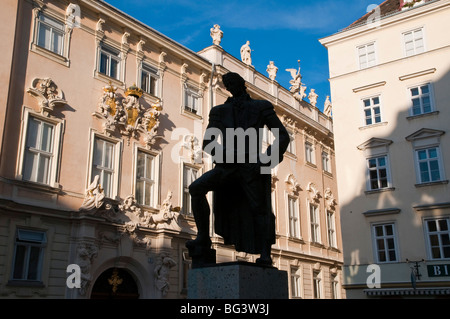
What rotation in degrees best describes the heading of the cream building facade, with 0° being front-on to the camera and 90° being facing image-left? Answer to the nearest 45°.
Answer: approximately 45°

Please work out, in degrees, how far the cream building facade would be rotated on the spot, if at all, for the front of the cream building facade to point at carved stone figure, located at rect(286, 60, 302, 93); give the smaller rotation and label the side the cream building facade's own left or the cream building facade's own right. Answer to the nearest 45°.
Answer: approximately 90° to the cream building facade's own right

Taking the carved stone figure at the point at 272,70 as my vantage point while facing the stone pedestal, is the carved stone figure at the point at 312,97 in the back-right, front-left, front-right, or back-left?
back-left

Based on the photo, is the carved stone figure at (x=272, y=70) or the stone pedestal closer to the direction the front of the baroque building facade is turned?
the stone pedestal

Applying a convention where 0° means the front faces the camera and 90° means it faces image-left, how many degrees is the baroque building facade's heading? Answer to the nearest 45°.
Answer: approximately 315°

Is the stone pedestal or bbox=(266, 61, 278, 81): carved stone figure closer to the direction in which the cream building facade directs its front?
the stone pedestal

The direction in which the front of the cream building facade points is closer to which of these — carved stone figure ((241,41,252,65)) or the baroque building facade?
the baroque building facade

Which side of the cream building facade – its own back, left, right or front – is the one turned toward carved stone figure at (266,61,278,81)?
right

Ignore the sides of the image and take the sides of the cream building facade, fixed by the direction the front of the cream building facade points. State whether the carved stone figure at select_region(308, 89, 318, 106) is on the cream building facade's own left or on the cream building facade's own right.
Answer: on the cream building facade's own right

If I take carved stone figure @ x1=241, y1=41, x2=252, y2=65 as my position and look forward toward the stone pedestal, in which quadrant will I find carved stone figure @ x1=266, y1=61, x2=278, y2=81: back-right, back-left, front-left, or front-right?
back-left
